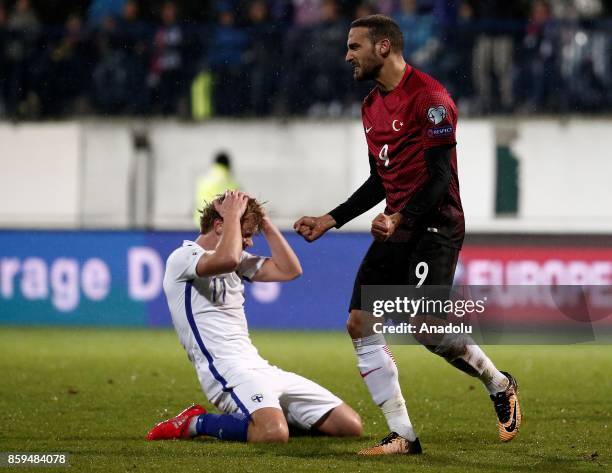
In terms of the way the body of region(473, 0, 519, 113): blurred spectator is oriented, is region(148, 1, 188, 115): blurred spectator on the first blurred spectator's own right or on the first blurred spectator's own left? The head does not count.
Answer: on the first blurred spectator's own right

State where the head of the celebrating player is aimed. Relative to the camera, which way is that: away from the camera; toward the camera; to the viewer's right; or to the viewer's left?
to the viewer's left

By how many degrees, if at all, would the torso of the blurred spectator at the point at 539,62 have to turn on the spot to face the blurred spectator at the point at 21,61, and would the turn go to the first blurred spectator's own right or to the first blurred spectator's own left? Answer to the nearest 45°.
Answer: approximately 90° to the first blurred spectator's own right

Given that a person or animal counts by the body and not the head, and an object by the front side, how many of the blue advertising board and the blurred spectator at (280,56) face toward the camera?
2

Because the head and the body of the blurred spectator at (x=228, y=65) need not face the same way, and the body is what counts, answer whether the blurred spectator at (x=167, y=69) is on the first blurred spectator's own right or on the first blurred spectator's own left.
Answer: on the first blurred spectator's own right

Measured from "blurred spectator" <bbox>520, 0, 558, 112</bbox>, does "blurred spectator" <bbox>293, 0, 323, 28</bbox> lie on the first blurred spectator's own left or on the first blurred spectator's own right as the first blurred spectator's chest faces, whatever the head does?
on the first blurred spectator's own right

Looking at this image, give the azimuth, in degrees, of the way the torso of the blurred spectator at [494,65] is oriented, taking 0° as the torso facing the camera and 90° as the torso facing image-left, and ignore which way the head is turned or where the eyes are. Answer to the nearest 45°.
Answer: approximately 0°

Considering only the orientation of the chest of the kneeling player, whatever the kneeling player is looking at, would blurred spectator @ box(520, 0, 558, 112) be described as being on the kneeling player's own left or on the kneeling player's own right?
on the kneeling player's own left

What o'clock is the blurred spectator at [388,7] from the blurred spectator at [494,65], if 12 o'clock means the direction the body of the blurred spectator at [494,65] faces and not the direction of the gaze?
the blurred spectator at [388,7] is roughly at 3 o'clock from the blurred spectator at [494,65].

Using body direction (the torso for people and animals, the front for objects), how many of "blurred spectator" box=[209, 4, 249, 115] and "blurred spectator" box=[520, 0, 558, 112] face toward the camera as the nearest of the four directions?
2

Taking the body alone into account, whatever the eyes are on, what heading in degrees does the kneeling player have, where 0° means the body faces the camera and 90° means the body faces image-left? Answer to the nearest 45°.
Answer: approximately 315°

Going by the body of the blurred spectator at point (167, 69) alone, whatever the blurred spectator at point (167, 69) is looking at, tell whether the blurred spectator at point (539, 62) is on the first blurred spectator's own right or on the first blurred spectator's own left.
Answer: on the first blurred spectator's own left
